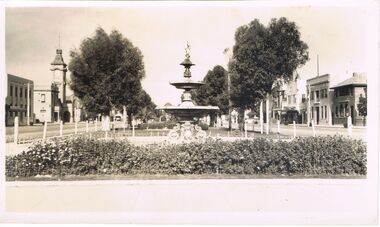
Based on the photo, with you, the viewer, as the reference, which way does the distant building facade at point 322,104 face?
facing the viewer and to the left of the viewer
